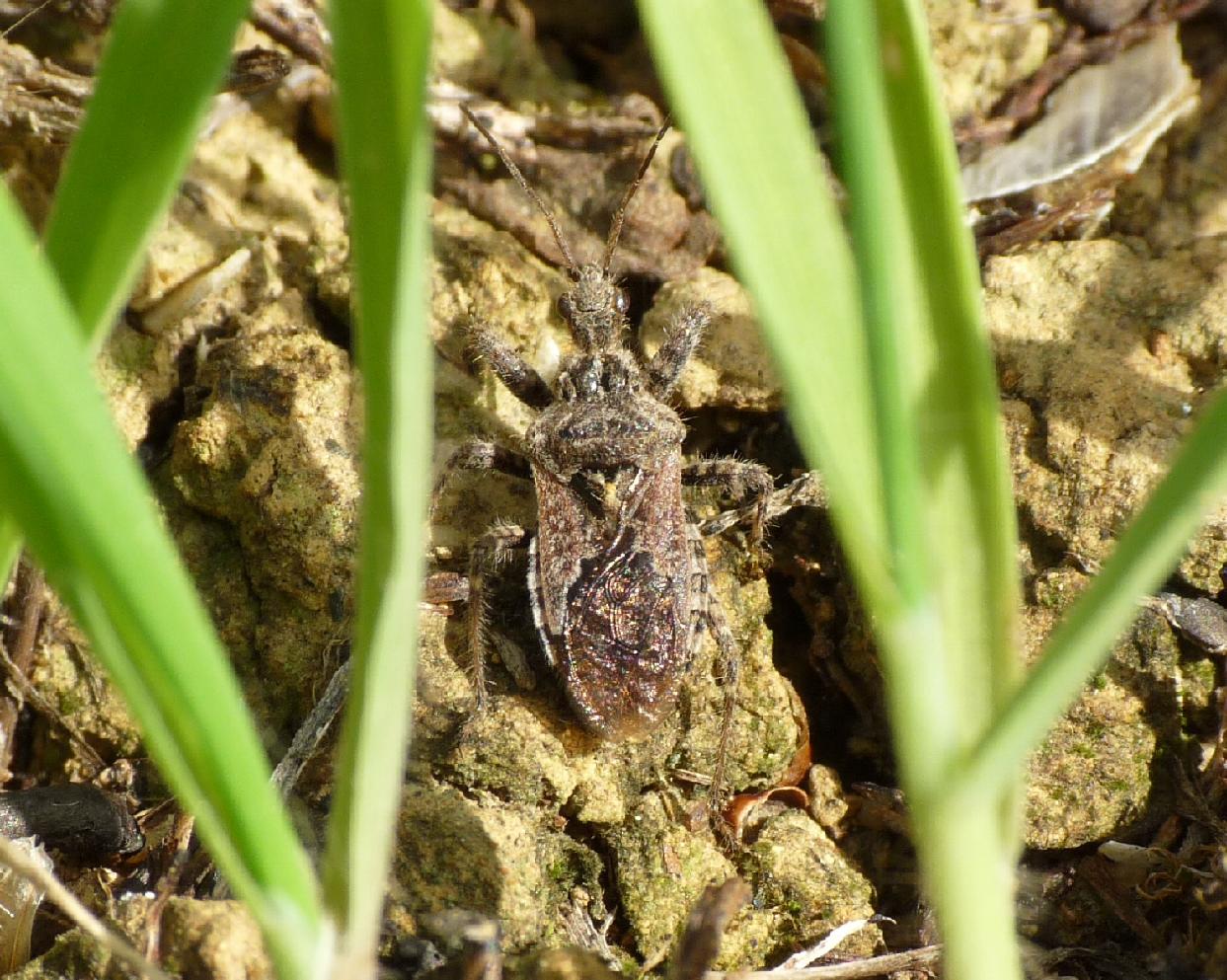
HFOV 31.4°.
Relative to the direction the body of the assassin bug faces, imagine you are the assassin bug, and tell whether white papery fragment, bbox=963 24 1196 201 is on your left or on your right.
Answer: on your right

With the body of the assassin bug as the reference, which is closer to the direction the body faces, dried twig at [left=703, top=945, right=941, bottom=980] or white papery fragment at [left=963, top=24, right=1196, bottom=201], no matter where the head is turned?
the white papery fragment

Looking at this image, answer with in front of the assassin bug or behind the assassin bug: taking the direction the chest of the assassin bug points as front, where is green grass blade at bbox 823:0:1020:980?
behind

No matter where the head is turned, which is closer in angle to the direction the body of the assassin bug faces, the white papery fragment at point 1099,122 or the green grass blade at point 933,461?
the white papery fragment

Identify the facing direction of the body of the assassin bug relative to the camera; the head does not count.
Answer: away from the camera
